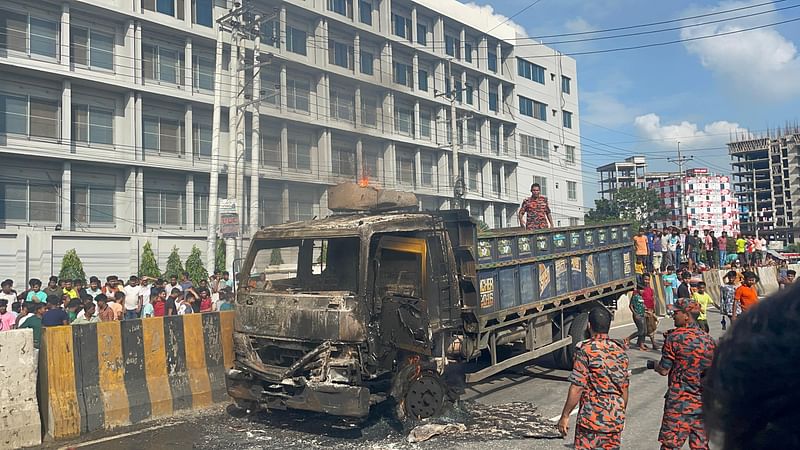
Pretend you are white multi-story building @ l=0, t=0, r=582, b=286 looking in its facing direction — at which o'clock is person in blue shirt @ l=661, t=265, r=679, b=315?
The person in blue shirt is roughly at 12 o'clock from the white multi-story building.

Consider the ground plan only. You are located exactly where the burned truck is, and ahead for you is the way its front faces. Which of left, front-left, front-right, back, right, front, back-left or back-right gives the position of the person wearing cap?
left

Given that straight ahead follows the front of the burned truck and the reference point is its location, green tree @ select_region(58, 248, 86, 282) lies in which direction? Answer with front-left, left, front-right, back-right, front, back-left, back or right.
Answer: right

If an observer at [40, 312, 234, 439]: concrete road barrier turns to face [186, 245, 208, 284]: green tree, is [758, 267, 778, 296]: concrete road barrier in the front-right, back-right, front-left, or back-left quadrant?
front-right

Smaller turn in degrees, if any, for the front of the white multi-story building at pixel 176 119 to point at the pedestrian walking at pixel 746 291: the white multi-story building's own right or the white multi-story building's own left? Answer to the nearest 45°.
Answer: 0° — it already faces them

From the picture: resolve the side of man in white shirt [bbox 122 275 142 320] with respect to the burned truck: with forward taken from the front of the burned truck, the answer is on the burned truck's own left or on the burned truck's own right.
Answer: on the burned truck's own right

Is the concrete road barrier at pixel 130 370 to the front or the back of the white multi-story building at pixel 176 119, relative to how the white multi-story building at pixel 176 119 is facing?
to the front

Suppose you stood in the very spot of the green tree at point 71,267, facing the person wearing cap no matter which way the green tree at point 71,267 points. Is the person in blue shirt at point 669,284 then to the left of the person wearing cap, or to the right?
left

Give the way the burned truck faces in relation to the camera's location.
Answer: facing the viewer and to the left of the viewer

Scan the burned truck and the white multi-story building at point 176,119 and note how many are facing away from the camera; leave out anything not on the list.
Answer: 0

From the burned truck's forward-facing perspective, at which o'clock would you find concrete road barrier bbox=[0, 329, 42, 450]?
The concrete road barrier is roughly at 1 o'clock from the burned truck.

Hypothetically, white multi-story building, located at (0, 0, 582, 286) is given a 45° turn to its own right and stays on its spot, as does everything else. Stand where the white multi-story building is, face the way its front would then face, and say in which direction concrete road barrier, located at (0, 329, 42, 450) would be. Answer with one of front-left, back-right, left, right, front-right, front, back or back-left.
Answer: front

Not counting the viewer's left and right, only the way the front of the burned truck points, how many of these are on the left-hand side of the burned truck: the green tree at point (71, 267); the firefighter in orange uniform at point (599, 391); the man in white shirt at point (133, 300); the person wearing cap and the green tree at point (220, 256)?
2

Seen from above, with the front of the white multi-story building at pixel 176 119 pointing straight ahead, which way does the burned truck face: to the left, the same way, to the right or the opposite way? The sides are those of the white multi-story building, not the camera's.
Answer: to the right

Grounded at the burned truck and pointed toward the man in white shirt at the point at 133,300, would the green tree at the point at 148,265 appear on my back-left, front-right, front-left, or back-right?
front-right
